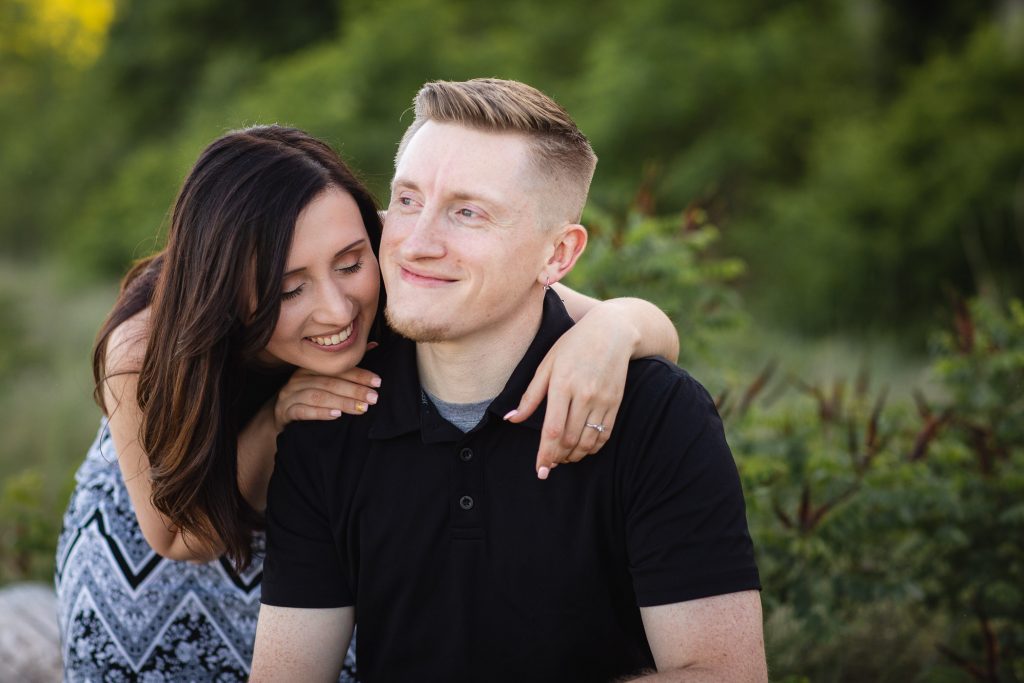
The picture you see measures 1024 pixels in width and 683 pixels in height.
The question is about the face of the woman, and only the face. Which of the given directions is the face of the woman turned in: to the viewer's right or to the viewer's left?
to the viewer's right

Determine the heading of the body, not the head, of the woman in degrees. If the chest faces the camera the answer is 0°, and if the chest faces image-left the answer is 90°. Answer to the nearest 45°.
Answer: approximately 315°

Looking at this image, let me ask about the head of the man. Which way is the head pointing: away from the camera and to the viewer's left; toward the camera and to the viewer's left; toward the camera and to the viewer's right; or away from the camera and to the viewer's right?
toward the camera and to the viewer's left
